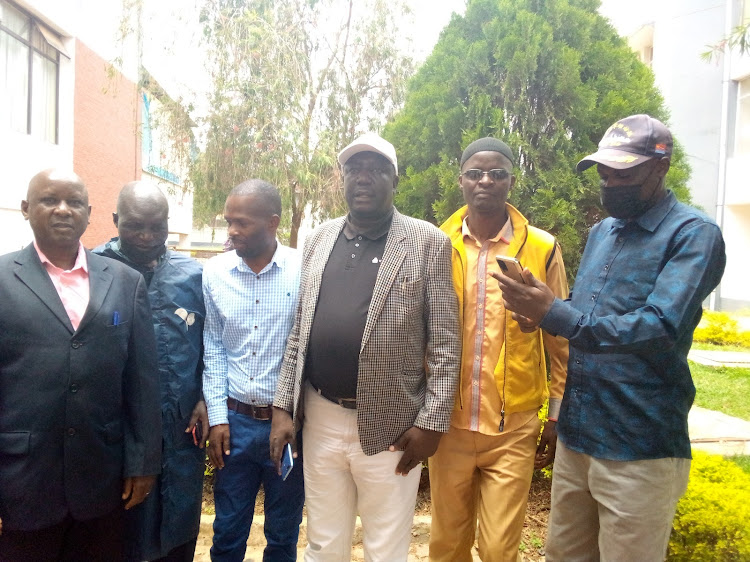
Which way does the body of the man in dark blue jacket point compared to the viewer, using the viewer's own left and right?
facing the viewer

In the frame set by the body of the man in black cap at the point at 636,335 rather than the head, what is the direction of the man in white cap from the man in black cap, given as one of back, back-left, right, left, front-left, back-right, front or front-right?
front-right

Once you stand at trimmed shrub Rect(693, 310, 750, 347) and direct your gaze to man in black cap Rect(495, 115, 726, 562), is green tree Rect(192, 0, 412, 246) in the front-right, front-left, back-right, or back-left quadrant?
front-right

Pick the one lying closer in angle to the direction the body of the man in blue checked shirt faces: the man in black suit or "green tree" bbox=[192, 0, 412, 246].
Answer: the man in black suit

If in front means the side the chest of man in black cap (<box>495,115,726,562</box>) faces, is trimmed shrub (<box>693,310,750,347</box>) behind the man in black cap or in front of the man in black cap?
behind

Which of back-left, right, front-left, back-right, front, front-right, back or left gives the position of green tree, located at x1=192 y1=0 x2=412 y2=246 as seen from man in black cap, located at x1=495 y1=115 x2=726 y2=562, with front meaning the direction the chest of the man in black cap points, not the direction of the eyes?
right

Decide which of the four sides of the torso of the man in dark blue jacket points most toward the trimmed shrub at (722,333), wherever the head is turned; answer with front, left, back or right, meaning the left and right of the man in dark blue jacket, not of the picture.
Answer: left

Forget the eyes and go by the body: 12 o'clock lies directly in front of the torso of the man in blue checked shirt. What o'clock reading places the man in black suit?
The man in black suit is roughly at 2 o'clock from the man in blue checked shirt.

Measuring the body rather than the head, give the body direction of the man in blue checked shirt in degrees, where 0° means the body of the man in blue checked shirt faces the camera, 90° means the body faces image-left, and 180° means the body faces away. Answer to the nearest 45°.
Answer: approximately 0°

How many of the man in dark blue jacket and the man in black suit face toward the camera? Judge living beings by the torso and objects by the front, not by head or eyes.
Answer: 2
